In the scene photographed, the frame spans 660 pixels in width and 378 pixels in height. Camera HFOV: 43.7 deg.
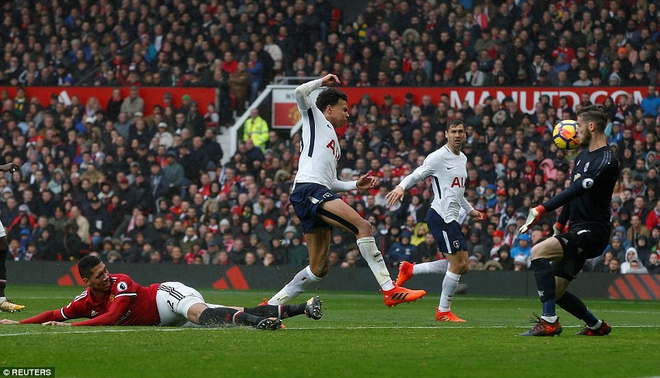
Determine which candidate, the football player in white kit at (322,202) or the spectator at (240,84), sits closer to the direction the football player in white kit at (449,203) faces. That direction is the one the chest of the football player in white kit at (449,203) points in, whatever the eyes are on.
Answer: the football player in white kit

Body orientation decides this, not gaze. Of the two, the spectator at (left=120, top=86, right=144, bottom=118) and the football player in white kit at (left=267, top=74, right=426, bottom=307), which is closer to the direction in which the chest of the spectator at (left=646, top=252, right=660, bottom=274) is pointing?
the football player in white kit

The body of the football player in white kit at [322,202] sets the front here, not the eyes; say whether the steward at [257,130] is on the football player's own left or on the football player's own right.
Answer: on the football player's own left

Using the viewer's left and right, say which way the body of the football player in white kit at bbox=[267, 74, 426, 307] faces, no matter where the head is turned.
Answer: facing to the right of the viewer

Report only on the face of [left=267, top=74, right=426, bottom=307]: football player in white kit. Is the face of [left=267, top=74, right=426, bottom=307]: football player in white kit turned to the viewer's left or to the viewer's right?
to the viewer's right

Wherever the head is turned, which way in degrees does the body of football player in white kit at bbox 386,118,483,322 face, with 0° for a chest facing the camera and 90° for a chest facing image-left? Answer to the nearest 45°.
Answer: approximately 315°

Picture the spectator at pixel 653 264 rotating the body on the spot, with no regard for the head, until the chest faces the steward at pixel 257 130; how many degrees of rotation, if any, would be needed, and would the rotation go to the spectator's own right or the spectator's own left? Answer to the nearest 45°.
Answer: approximately 90° to the spectator's own right

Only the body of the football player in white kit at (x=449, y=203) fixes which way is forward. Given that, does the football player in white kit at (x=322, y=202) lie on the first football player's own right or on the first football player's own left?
on the first football player's own right

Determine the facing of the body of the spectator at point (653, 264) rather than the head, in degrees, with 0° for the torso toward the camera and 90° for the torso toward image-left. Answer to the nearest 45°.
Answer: approximately 0°

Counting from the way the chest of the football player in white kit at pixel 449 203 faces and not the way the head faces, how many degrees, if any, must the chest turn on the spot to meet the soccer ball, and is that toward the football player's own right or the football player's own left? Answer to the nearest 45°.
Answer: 0° — they already face it
